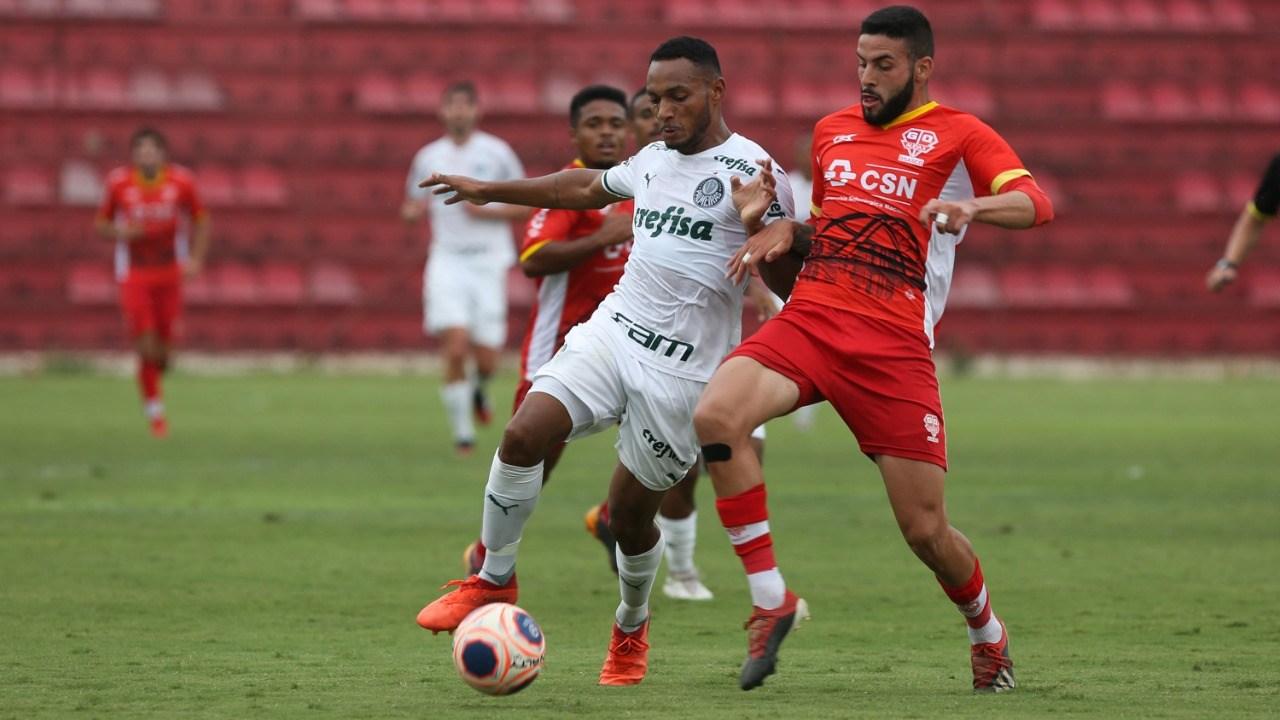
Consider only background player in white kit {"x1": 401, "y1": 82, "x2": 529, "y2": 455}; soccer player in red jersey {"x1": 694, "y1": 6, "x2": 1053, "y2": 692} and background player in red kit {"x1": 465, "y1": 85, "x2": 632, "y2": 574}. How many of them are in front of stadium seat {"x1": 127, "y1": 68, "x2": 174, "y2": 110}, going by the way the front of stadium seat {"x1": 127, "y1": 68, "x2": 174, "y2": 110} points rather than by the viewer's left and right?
3

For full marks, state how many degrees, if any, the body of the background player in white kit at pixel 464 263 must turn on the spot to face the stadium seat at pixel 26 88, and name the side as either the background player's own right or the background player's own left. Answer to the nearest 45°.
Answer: approximately 135° to the background player's own right

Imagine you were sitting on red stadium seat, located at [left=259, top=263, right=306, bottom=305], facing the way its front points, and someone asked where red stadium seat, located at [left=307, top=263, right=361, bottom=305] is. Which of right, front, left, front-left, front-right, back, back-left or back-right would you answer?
left

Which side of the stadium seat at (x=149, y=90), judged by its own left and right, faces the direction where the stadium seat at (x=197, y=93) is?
left

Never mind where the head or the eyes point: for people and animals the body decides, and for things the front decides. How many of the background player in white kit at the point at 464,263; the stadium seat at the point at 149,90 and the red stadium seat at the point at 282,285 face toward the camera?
3

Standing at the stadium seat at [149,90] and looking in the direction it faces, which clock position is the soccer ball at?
The soccer ball is roughly at 12 o'clock from the stadium seat.

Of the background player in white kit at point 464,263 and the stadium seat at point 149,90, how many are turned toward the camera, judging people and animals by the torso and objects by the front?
2

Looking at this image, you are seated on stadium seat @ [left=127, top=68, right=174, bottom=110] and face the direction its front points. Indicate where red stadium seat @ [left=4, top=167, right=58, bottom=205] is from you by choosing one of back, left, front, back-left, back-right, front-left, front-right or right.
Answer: right

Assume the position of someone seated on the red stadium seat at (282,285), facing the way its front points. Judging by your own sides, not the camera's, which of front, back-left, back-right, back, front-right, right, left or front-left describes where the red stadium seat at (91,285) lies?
right

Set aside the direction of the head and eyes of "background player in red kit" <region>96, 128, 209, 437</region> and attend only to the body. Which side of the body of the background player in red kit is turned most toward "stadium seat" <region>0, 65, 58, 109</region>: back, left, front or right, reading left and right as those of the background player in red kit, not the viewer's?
back

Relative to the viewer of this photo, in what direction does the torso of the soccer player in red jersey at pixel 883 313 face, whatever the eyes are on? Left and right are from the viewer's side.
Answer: facing the viewer and to the left of the viewer

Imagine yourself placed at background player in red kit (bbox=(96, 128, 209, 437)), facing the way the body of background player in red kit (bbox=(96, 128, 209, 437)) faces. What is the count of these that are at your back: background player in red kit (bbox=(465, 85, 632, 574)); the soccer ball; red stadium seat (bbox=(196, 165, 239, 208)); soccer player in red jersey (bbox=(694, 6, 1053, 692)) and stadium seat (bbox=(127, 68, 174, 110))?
2

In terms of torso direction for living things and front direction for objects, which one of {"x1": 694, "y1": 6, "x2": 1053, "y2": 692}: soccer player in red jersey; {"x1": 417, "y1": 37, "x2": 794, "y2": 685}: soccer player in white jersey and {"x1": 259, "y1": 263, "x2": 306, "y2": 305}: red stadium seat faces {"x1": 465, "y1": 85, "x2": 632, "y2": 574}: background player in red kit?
the red stadium seat

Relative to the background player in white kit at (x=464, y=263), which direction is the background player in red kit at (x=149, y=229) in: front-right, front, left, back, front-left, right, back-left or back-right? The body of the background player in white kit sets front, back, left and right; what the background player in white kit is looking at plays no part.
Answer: back-right

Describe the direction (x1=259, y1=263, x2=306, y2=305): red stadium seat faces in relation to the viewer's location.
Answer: facing the viewer

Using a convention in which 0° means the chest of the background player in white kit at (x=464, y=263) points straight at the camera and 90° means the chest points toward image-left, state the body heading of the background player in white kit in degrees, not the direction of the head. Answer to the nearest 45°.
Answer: approximately 0°
